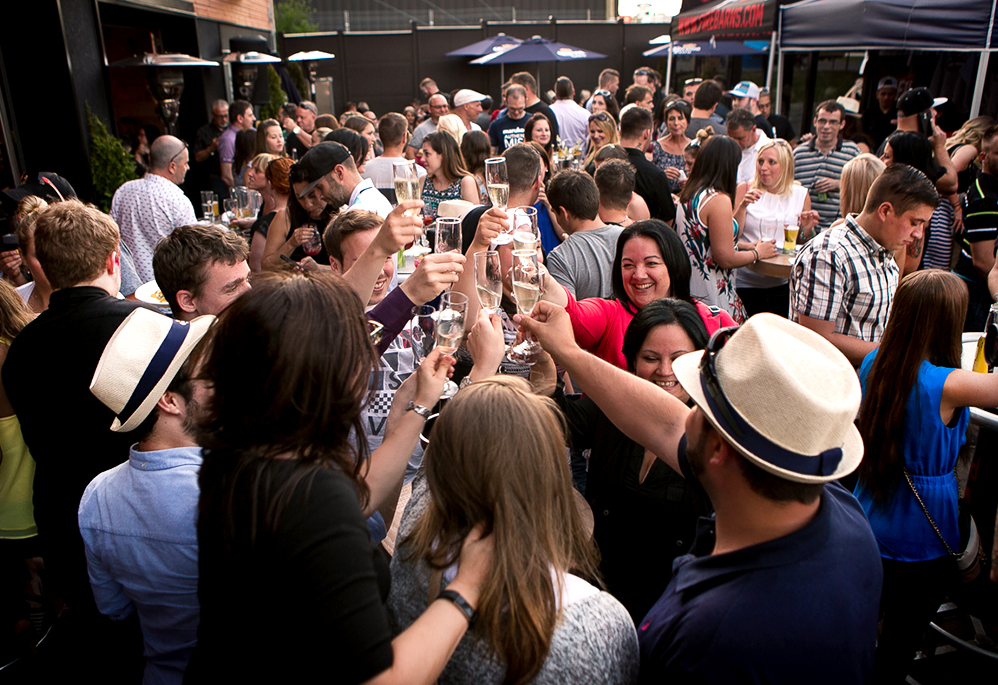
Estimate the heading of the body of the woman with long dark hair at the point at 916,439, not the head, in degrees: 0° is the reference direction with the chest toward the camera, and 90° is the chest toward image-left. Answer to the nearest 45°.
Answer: approximately 225°

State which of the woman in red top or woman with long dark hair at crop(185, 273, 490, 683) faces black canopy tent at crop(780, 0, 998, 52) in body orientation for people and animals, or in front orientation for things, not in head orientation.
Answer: the woman with long dark hair

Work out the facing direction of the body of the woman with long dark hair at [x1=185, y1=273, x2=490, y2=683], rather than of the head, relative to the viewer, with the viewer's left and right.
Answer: facing away from the viewer and to the right of the viewer

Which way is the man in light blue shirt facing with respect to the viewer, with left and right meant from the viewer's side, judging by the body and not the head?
facing away from the viewer and to the right of the viewer

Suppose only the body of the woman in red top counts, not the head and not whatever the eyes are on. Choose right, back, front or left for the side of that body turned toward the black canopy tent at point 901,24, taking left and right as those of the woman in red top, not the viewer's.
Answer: back

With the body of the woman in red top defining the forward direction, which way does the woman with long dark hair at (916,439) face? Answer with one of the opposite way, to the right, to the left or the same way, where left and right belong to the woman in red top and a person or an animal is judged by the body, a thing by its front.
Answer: the opposite way

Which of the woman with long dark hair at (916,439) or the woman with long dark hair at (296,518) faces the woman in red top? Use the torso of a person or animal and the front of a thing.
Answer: the woman with long dark hair at (296,518)

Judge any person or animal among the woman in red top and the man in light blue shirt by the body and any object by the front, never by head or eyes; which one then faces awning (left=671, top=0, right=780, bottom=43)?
the man in light blue shirt

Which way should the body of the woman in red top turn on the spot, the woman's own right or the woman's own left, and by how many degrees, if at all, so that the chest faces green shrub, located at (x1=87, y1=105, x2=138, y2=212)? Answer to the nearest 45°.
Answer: approximately 90° to the woman's own right

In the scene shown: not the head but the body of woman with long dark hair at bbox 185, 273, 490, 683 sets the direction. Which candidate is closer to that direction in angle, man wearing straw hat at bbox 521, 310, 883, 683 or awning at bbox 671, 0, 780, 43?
the awning

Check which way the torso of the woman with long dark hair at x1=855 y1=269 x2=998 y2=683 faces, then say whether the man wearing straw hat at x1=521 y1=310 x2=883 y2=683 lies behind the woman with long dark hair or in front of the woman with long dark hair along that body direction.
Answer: behind
